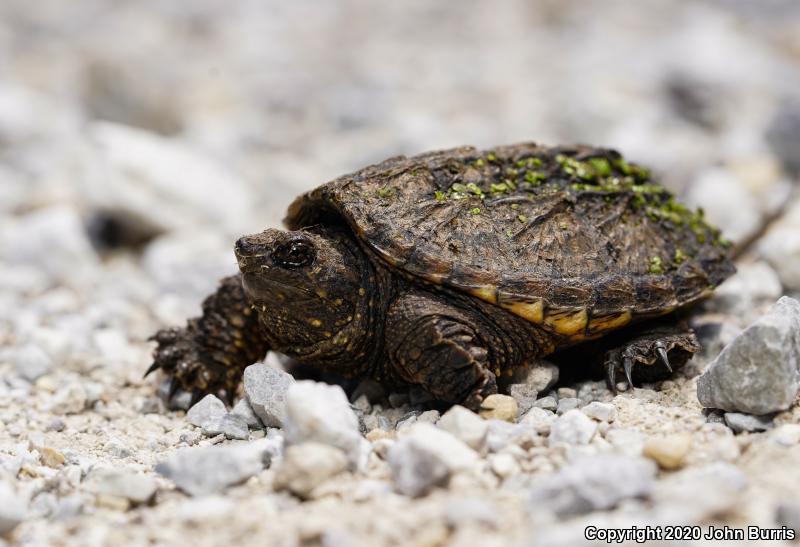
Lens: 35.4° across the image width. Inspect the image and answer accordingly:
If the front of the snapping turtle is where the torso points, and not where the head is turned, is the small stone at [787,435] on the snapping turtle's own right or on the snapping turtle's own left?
on the snapping turtle's own left

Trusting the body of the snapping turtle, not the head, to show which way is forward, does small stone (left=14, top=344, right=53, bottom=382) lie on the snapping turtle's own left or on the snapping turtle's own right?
on the snapping turtle's own right

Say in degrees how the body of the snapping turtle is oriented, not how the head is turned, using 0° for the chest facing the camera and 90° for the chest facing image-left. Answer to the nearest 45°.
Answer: approximately 45°
